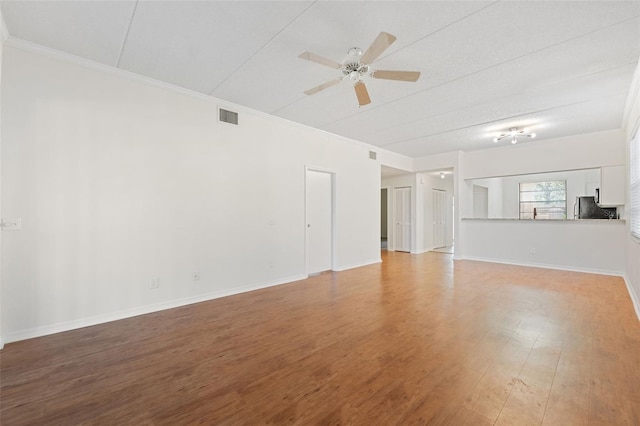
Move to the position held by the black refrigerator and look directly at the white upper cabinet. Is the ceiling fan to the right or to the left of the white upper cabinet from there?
right

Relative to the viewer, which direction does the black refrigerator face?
to the viewer's left

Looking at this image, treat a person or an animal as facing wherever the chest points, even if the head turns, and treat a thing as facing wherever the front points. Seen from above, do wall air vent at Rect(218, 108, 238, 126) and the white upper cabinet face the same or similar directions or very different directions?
very different directions

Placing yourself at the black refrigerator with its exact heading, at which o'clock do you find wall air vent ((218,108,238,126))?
The wall air vent is roughly at 10 o'clock from the black refrigerator.

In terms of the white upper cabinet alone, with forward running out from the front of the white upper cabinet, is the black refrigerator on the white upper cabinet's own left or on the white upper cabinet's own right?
on the white upper cabinet's own right

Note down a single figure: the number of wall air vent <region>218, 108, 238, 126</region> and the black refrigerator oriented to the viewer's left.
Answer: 1

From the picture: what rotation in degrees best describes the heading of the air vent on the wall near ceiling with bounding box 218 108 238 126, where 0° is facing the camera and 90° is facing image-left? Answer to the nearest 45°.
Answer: approximately 315°

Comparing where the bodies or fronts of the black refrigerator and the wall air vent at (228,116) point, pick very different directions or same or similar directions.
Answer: very different directions
